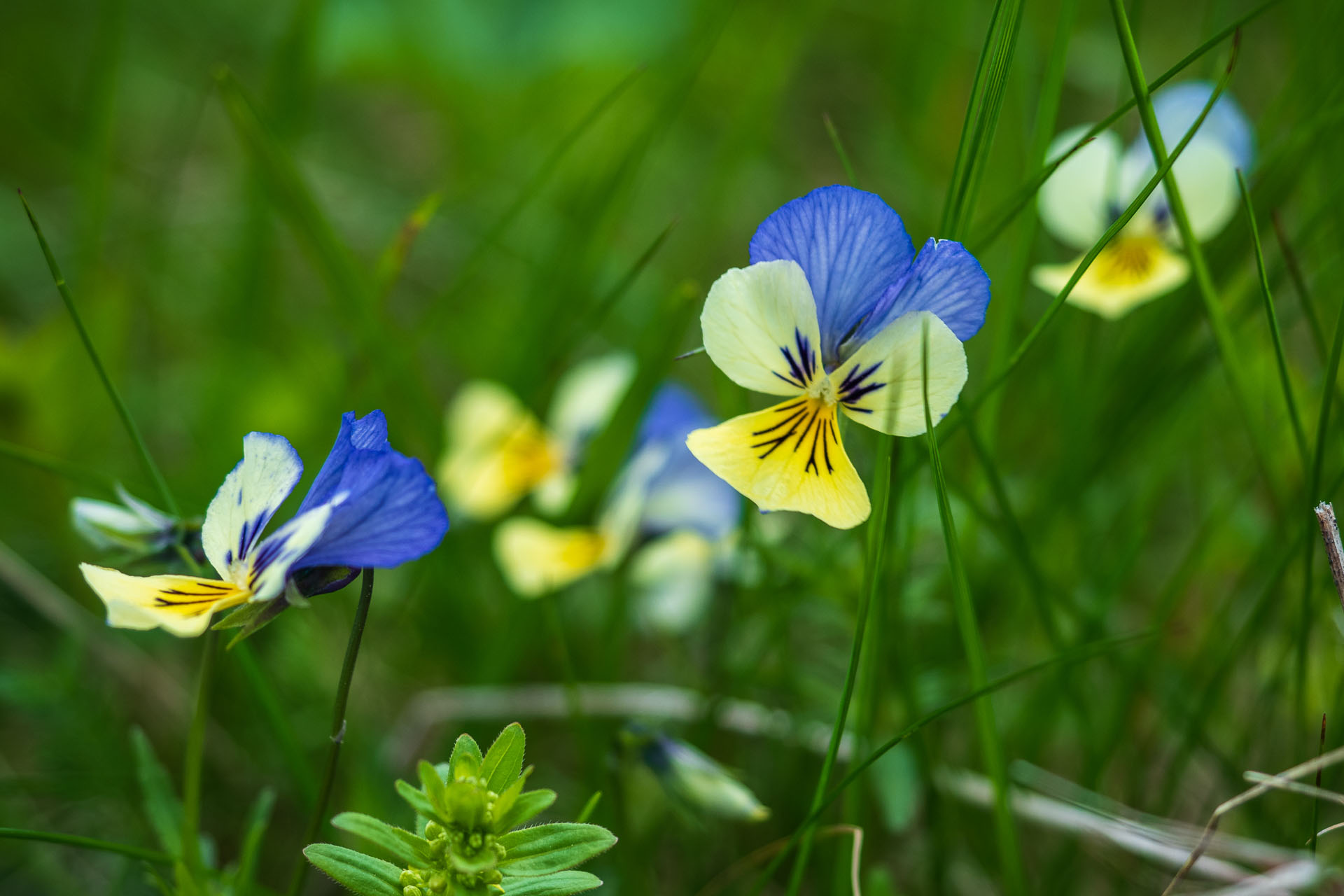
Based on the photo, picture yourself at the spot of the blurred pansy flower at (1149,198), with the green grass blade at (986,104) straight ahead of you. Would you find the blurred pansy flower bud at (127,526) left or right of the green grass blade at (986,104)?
right

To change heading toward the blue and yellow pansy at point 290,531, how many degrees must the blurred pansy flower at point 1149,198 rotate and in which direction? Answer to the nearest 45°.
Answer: approximately 45° to its right

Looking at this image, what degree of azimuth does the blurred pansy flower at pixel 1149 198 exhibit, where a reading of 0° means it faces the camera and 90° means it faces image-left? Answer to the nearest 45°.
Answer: approximately 0°

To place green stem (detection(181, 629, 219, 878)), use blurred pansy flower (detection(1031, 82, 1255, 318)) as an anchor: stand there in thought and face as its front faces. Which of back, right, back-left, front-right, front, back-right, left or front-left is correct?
front-right

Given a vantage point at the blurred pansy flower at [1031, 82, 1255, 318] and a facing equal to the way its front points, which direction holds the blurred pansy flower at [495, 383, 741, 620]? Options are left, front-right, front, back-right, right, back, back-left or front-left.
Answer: right

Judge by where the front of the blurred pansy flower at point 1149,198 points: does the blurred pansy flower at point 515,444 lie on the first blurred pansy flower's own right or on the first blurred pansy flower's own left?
on the first blurred pansy flower's own right
